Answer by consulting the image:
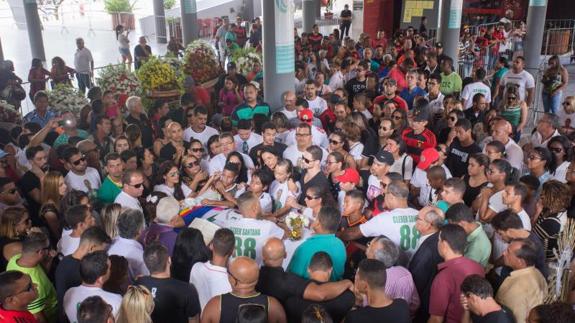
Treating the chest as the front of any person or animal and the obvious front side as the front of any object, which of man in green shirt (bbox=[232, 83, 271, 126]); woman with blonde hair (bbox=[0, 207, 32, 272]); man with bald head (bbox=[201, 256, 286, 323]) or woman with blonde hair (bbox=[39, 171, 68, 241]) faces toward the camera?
the man in green shirt

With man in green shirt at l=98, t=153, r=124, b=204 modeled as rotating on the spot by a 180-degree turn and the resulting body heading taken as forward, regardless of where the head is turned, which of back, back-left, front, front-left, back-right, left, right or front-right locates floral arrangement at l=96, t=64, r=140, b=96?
front-right

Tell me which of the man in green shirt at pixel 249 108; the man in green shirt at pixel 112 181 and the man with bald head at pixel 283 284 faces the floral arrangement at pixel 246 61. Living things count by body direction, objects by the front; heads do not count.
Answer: the man with bald head

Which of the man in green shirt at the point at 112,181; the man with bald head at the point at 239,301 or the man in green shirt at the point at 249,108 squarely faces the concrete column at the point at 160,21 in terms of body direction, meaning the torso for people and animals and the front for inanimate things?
the man with bald head

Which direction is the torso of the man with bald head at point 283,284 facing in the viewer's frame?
away from the camera

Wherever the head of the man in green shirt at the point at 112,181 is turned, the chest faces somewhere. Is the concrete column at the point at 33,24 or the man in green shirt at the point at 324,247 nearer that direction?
the man in green shirt

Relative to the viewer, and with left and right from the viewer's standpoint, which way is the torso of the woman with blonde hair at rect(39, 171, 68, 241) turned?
facing to the right of the viewer

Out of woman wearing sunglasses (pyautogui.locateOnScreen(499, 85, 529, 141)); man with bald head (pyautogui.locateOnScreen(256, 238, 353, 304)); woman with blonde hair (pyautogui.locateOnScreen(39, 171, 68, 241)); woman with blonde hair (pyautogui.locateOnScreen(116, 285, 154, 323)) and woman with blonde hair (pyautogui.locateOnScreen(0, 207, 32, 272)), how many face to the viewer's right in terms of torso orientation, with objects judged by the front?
2

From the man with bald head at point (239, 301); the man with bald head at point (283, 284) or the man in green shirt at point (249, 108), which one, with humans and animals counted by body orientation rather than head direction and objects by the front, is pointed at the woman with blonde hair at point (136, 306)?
the man in green shirt

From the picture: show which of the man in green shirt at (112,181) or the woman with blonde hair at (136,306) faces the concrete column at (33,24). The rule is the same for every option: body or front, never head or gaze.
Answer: the woman with blonde hair

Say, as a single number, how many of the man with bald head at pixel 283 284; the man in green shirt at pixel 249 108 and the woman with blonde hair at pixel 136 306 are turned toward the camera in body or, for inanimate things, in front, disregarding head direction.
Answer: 1

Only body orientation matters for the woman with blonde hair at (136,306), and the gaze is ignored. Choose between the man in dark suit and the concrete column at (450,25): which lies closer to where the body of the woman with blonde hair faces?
the concrete column

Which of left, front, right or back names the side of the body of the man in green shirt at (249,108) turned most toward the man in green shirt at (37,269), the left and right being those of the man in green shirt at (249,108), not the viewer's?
front

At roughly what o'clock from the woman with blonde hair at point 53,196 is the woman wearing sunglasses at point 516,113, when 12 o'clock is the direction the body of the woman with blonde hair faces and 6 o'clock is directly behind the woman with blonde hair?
The woman wearing sunglasses is roughly at 12 o'clock from the woman with blonde hair.

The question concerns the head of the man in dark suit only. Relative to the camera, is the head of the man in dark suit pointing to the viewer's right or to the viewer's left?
to the viewer's left

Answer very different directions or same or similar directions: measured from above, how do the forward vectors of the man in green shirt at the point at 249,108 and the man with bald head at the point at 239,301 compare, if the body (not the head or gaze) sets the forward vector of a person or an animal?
very different directions

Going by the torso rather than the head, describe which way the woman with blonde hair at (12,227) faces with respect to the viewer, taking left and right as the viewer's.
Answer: facing to the right of the viewer

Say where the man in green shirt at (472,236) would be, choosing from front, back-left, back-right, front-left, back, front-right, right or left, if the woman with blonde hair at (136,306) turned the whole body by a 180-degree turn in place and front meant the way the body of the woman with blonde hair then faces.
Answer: left

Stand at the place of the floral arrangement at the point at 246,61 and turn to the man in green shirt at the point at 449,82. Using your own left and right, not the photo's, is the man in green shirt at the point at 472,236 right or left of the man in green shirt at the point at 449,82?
right
